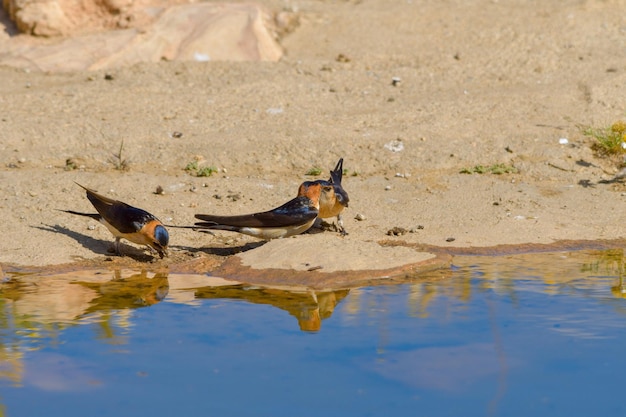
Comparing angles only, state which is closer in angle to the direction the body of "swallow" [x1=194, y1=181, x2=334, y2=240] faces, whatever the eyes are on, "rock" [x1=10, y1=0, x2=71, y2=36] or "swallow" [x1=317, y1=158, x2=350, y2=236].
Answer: the swallow

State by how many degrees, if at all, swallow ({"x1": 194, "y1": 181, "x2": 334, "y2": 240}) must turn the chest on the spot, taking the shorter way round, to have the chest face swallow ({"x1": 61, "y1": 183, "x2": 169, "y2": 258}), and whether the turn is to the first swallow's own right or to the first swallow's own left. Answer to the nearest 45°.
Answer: approximately 180°

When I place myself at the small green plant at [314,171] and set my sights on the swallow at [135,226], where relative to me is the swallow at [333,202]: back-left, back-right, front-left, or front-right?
front-left

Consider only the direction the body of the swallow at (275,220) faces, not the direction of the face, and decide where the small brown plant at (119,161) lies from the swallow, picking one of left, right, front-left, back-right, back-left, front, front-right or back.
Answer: back-left

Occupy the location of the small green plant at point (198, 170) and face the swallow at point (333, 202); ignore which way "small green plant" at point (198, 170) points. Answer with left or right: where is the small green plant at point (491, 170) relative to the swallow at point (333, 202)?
left

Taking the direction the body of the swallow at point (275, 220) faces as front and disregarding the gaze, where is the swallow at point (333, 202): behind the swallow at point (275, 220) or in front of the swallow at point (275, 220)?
in front

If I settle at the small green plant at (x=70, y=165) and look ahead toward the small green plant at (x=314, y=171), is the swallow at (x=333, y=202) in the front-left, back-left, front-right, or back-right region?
front-right

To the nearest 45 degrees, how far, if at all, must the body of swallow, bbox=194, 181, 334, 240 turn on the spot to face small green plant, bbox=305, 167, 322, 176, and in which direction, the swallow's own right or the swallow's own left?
approximately 90° to the swallow's own left

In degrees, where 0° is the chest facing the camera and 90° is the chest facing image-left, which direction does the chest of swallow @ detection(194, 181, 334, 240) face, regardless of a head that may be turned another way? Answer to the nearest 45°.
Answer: approximately 270°

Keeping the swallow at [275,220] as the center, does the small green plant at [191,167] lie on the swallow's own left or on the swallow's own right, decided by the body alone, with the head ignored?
on the swallow's own left
